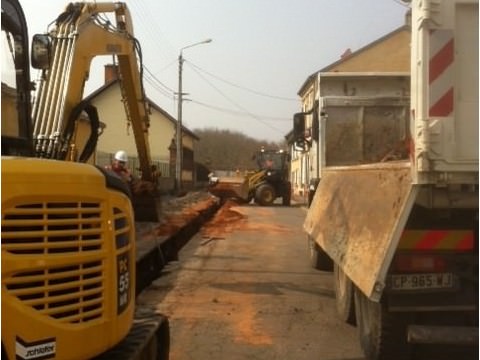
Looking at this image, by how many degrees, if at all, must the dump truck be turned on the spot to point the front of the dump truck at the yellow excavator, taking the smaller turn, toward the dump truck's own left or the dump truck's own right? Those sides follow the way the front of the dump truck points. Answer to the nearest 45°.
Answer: approximately 135° to the dump truck's own left

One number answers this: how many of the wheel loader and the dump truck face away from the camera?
1

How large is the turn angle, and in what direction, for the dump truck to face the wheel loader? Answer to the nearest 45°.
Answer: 0° — it already faces it

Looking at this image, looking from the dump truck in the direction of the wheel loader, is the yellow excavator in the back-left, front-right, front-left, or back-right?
back-left

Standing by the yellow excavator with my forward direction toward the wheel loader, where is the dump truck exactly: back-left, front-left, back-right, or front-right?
front-right

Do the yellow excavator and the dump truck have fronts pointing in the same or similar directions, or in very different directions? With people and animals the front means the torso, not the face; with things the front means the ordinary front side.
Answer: same or similar directions

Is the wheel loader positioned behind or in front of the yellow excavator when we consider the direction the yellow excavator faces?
in front

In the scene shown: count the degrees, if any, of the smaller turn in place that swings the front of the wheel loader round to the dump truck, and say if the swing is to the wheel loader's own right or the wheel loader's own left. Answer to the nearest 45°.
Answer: approximately 45° to the wheel loader's own left

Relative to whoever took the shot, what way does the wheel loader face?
facing the viewer and to the left of the viewer

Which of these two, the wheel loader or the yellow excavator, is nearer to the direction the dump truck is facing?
the wheel loader

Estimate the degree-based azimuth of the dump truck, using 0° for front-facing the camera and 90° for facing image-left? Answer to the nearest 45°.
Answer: approximately 180°

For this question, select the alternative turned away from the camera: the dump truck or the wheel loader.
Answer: the dump truck

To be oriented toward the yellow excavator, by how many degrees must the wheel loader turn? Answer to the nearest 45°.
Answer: approximately 45° to its left
